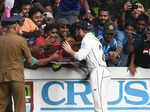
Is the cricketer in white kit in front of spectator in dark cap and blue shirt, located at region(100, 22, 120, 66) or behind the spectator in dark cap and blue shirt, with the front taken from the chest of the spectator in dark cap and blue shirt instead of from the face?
in front

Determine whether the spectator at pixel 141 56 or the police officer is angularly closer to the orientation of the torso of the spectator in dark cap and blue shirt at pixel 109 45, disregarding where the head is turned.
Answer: the police officer

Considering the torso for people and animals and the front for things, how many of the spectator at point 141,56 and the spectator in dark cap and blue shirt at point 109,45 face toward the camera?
2

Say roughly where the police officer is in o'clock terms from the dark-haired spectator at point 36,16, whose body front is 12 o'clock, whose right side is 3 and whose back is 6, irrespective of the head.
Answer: The police officer is roughly at 2 o'clock from the dark-haired spectator.

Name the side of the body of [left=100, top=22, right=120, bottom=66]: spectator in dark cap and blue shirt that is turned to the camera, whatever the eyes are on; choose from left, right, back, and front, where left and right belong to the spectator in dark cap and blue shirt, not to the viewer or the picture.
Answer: front

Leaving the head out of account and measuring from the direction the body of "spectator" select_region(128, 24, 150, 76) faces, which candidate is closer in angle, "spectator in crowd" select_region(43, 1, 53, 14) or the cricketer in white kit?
the cricketer in white kit

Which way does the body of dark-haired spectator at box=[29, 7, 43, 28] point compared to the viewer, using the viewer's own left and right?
facing the viewer and to the right of the viewer

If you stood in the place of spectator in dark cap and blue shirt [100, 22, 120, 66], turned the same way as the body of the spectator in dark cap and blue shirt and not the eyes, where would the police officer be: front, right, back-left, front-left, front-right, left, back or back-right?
front-right

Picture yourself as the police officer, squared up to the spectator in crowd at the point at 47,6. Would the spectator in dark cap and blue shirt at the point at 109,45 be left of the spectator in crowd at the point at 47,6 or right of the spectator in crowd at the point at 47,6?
right
